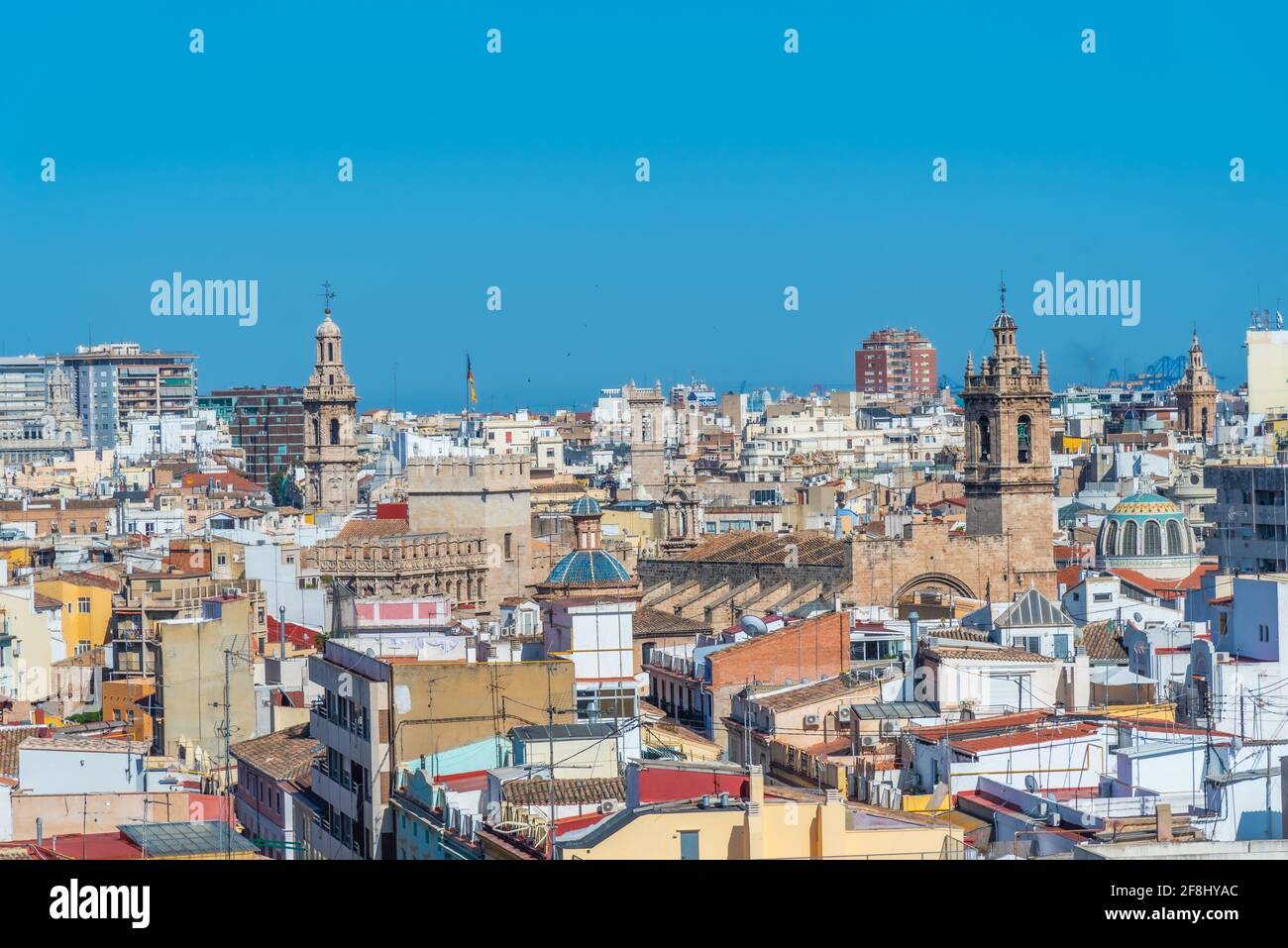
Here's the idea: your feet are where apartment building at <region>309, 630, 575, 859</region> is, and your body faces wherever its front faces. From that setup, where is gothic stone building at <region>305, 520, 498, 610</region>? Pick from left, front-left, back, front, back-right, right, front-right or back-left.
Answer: back-right

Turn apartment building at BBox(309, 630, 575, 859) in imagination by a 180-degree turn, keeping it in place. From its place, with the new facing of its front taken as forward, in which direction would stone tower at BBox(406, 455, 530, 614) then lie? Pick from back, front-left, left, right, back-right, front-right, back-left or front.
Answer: front-left

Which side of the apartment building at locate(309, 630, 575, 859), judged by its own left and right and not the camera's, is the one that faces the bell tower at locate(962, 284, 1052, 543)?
back

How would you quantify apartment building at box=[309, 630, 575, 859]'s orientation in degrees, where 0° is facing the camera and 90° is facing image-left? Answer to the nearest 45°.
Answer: approximately 45°

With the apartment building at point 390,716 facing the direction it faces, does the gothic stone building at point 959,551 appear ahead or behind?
behind
